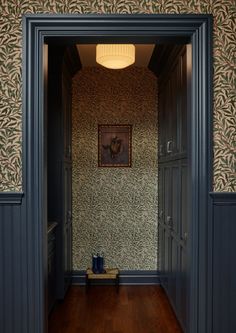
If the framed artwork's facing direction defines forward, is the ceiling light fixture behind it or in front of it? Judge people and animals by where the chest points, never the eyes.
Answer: in front

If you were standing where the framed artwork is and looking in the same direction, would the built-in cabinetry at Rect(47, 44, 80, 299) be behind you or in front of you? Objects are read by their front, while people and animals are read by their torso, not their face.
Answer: in front

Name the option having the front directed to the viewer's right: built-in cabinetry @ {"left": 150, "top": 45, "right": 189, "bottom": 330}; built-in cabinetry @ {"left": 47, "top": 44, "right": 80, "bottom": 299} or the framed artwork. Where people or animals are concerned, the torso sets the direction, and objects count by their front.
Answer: built-in cabinetry @ {"left": 47, "top": 44, "right": 80, "bottom": 299}

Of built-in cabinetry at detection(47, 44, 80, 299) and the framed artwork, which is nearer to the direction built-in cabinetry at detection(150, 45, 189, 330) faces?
the built-in cabinetry

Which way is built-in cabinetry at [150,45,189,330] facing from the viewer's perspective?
to the viewer's left

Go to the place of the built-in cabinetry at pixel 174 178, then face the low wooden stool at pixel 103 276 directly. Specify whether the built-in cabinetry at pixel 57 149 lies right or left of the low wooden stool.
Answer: left

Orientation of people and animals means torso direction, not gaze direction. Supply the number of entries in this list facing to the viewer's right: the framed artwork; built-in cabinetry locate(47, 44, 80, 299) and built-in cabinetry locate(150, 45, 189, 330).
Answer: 1

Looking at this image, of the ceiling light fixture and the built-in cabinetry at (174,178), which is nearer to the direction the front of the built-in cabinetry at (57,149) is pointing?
the built-in cabinetry

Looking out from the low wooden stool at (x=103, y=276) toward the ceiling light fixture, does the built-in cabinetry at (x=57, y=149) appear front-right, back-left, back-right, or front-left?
front-right

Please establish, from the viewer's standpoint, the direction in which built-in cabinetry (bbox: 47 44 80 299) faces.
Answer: facing to the right of the viewer

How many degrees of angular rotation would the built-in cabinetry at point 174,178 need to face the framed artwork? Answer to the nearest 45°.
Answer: approximately 45° to its right

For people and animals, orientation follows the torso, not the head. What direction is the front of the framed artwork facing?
toward the camera
